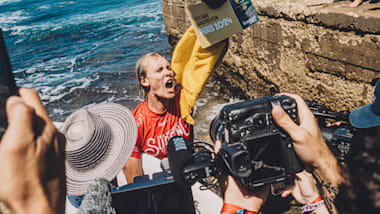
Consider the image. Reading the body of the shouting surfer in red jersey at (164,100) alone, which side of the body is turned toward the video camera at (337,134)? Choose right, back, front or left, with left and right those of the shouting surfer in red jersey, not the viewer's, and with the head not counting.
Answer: front

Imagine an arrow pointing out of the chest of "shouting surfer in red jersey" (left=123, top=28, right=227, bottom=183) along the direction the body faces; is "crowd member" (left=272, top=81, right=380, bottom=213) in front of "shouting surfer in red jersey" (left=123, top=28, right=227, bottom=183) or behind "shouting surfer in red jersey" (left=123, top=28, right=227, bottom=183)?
in front

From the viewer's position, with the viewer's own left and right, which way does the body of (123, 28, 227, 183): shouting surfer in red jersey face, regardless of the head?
facing the viewer and to the right of the viewer
